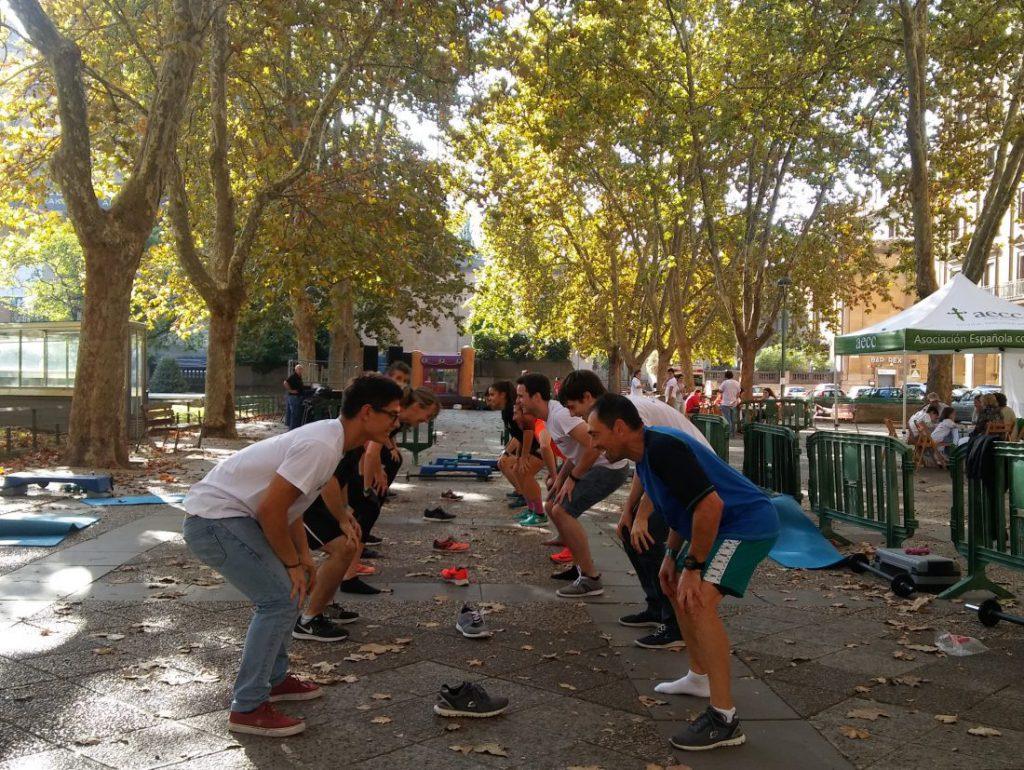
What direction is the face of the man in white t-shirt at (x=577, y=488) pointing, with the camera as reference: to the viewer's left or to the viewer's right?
to the viewer's left

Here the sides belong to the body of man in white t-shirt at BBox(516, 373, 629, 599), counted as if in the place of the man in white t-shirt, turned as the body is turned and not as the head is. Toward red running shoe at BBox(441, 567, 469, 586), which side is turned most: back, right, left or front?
front

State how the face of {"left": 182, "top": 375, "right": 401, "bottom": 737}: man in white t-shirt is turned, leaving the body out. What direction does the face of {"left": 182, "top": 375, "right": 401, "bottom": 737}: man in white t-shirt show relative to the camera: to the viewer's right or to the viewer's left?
to the viewer's right

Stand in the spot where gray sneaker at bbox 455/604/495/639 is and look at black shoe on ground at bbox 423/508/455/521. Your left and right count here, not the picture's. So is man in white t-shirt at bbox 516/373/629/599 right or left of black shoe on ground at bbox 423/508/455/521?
right

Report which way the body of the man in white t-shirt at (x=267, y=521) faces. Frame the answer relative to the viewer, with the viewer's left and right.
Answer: facing to the right of the viewer

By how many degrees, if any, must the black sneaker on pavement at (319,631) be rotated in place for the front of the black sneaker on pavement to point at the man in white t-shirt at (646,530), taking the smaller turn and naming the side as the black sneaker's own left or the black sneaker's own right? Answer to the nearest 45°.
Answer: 0° — it already faces them

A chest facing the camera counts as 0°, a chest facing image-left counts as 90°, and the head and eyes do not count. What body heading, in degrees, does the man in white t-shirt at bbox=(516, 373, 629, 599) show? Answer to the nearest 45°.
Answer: approximately 90°

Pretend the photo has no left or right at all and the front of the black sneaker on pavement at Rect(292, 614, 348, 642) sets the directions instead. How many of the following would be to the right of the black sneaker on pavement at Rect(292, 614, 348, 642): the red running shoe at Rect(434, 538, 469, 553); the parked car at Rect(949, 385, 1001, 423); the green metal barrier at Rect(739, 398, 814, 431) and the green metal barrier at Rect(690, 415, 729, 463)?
0

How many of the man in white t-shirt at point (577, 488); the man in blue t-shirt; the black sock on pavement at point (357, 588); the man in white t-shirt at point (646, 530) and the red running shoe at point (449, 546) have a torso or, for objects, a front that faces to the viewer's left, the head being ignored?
3

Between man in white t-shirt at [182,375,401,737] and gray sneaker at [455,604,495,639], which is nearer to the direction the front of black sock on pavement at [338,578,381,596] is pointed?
the gray sneaker

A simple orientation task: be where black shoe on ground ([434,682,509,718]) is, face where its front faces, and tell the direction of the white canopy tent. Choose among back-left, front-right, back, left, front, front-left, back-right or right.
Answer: front-left

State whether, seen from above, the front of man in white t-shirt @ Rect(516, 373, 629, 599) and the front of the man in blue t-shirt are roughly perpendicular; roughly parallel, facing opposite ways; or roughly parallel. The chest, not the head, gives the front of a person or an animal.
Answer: roughly parallel

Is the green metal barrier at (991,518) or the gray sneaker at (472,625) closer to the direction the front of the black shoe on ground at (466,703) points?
the green metal barrier

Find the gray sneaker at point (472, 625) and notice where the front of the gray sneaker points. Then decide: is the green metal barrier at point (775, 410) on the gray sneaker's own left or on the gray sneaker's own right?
on the gray sneaker's own left

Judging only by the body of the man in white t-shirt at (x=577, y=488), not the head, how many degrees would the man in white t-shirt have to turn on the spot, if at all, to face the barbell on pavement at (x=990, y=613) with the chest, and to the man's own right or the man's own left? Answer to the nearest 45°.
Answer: approximately 180°

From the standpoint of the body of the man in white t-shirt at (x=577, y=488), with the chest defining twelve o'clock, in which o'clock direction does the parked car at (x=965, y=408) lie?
The parked car is roughly at 4 o'clock from the man in white t-shirt.

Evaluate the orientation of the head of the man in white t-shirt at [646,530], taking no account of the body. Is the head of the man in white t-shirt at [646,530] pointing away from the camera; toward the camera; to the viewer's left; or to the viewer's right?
to the viewer's left

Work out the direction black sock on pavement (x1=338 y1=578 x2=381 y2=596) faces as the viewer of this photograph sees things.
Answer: facing to the right of the viewer
